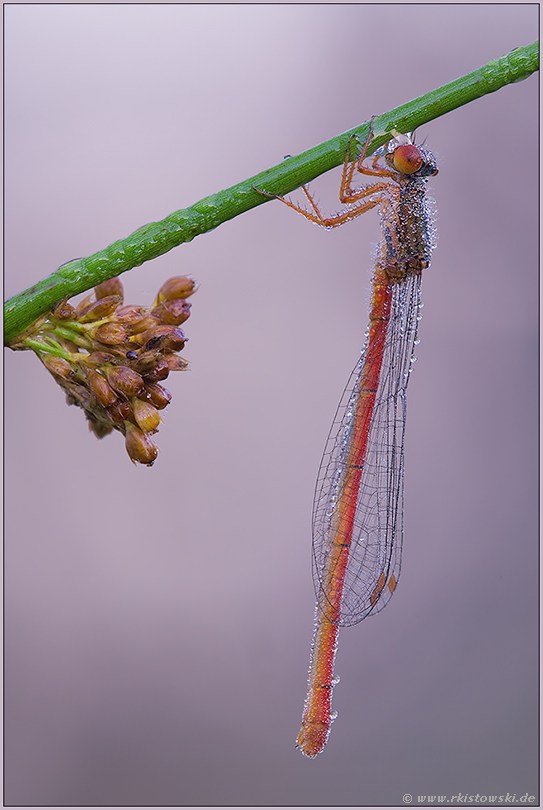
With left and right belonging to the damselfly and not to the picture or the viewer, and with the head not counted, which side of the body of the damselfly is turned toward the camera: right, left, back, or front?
left
